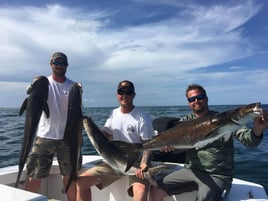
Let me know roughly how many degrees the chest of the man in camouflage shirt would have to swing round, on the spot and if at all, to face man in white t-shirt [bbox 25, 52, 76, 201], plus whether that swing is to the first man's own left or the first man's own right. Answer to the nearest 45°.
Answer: approximately 45° to the first man's own right

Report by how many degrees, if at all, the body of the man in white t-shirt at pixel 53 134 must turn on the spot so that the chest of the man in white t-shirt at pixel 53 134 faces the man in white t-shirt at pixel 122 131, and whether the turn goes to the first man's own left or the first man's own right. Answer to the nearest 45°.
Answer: approximately 45° to the first man's own left

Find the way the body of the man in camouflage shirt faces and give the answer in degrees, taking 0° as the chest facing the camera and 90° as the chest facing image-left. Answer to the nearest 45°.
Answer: approximately 45°

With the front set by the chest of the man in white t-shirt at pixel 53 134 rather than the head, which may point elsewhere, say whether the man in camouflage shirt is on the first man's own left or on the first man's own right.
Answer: on the first man's own left

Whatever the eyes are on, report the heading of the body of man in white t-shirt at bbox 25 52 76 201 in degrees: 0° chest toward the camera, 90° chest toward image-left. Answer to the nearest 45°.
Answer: approximately 0°
